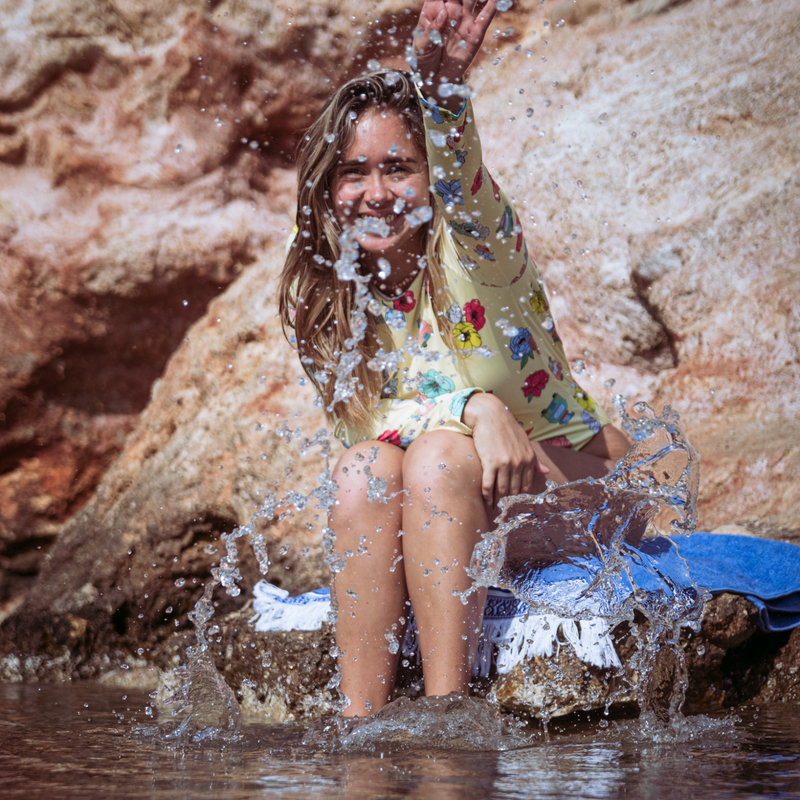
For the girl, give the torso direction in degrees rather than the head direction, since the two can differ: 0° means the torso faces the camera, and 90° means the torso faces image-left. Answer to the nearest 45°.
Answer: approximately 45°
